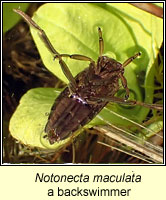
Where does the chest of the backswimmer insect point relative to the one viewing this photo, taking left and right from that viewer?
facing away from the viewer and to the right of the viewer
